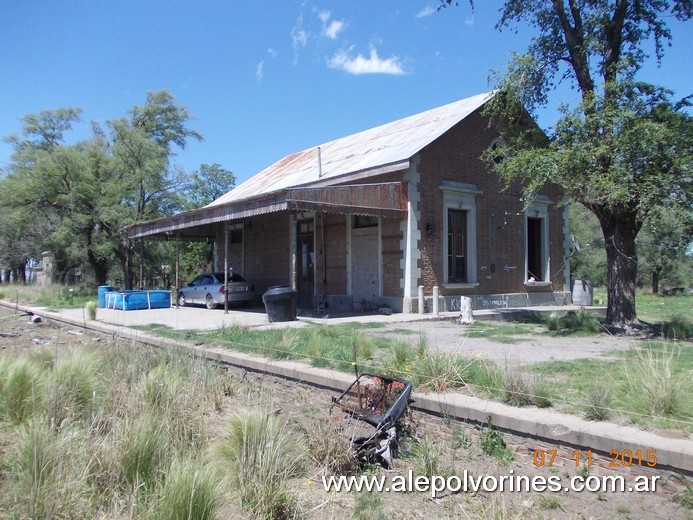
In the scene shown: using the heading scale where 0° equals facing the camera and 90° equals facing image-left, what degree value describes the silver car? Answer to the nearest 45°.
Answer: approximately 135°

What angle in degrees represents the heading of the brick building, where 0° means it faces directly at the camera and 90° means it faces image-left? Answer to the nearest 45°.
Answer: approximately 45°

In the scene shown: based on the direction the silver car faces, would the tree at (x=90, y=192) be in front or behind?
in front

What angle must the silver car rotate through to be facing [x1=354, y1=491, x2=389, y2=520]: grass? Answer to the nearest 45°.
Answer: approximately 135° to its left

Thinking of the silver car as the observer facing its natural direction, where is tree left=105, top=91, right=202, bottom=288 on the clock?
The tree is roughly at 1 o'clock from the silver car.

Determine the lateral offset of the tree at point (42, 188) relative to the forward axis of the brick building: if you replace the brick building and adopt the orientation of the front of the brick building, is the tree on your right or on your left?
on your right

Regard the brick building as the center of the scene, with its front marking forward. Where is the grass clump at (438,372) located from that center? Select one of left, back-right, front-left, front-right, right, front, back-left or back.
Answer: front-left

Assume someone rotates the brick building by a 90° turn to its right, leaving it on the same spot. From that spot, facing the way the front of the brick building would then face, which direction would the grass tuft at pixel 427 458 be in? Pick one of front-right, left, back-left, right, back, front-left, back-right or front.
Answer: back-left

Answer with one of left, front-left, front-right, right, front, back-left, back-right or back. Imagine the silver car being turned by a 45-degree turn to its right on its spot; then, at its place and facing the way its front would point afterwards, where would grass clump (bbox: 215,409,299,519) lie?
back

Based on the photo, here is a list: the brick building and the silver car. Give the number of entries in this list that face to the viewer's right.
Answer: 0

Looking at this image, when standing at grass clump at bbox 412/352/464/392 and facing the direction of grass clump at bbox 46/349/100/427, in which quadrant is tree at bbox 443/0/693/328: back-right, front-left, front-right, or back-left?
back-right

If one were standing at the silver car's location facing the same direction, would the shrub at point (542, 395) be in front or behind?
behind

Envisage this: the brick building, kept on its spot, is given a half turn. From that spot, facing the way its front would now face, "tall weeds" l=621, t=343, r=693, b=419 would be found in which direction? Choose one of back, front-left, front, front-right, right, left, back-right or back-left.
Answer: back-right

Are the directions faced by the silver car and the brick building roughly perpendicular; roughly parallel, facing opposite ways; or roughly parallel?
roughly perpendicular
